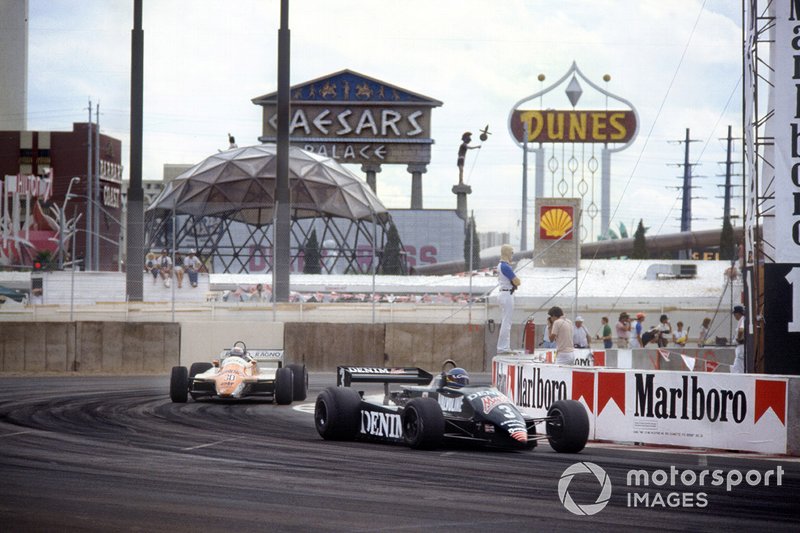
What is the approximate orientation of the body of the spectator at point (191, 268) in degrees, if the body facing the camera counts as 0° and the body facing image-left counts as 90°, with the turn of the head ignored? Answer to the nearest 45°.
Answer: approximately 0°

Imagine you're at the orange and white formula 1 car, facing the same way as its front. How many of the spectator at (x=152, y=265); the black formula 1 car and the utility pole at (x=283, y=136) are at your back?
2

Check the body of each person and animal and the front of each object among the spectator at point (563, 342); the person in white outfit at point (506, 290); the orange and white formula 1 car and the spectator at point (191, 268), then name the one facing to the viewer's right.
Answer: the person in white outfit

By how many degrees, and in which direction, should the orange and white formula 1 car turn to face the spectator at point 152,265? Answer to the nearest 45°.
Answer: approximately 180°

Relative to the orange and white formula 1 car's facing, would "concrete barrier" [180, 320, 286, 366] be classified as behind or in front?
behind

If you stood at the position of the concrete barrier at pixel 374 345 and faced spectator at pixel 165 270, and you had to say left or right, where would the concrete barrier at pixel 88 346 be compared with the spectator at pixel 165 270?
left

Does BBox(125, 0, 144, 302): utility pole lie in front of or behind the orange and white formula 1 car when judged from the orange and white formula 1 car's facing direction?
behind

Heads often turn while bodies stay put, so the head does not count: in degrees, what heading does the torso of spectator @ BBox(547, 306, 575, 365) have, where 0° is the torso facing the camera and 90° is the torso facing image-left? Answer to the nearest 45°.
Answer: approximately 135°
